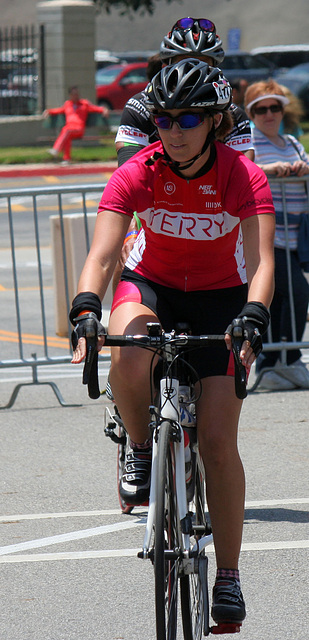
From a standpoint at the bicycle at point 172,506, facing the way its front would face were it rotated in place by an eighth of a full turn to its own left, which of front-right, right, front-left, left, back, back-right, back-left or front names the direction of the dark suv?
back-left

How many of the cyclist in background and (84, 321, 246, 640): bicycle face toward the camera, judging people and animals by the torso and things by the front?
2

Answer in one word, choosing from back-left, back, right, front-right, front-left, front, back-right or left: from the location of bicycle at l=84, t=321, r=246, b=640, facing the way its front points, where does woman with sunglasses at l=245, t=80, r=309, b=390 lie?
back

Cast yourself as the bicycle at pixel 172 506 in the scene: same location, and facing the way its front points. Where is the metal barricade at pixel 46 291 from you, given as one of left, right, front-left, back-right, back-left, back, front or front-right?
back

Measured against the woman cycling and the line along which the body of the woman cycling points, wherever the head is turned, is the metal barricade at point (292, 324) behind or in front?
behind

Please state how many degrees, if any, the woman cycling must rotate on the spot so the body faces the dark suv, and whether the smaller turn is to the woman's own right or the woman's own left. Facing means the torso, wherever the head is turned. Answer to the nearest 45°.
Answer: approximately 180°

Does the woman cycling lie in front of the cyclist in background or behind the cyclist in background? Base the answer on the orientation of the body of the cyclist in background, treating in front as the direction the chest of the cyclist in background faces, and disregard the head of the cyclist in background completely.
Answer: in front

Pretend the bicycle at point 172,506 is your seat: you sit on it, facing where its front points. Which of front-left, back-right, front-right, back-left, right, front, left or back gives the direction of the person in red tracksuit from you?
back

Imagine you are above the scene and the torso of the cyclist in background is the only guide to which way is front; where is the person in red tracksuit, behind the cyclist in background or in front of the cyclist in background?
behind

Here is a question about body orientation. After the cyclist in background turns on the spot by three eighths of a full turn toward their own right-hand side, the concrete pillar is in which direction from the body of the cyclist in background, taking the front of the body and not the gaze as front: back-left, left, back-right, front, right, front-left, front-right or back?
front-right

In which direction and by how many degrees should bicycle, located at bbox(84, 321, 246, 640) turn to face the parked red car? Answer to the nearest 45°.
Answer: approximately 180°

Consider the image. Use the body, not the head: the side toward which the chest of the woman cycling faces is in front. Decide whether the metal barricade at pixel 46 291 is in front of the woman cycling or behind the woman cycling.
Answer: behind

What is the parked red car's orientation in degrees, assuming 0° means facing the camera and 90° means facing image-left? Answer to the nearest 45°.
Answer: approximately 45°

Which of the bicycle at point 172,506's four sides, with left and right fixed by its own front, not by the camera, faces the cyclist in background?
back
